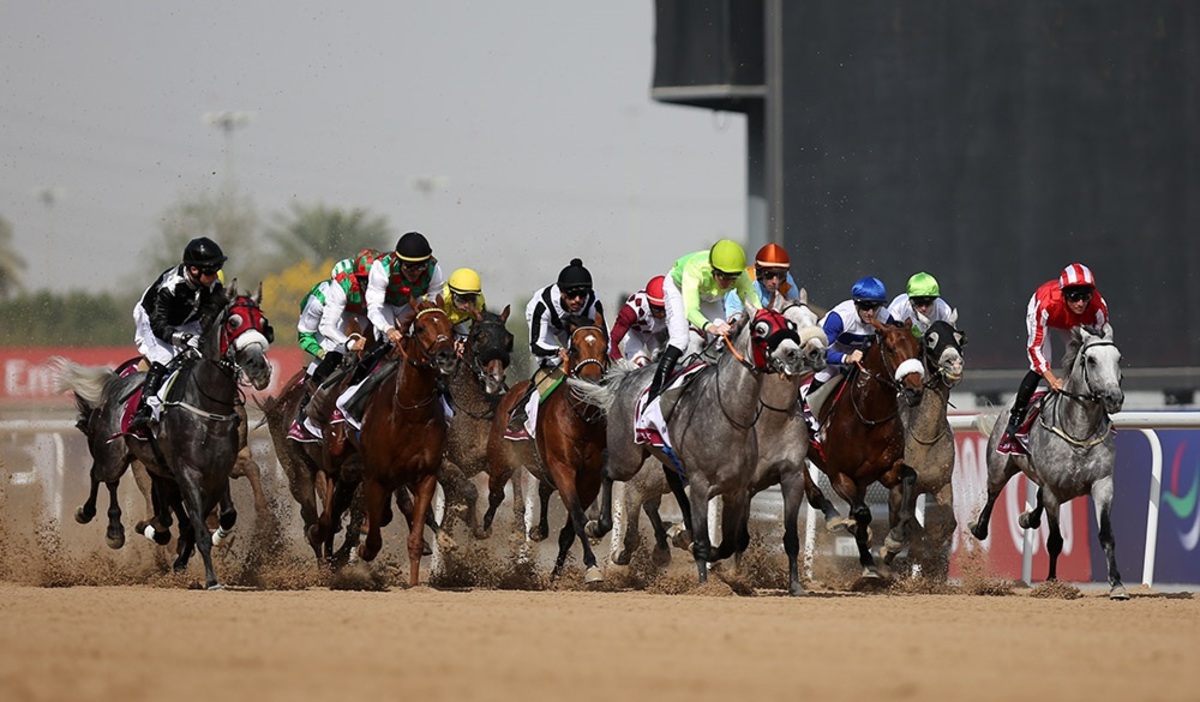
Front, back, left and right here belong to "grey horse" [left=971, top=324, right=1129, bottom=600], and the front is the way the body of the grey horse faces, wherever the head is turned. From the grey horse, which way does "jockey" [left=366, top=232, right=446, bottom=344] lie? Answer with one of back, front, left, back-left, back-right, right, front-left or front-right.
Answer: back-right

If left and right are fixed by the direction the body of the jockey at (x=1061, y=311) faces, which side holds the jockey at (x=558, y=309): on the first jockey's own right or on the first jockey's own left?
on the first jockey's own right

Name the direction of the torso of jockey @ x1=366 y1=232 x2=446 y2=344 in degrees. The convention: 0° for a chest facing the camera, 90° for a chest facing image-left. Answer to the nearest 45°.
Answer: approximately 315°

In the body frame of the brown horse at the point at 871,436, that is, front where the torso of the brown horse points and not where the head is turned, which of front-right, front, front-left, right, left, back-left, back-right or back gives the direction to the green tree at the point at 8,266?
back

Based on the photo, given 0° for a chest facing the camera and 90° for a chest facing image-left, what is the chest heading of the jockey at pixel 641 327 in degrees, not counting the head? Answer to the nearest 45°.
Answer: approximately 315°

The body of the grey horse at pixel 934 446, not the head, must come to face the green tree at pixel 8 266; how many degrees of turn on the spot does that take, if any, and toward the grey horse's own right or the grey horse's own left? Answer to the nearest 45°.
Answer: approximately 180°

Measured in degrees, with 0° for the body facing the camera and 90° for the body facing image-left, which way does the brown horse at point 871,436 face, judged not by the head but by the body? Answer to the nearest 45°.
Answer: approximately 315°
